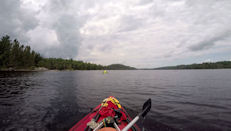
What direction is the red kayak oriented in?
away from the camera
